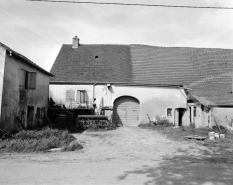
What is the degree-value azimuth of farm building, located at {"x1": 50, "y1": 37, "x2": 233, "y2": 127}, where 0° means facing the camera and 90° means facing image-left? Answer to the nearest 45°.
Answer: approximately 0°

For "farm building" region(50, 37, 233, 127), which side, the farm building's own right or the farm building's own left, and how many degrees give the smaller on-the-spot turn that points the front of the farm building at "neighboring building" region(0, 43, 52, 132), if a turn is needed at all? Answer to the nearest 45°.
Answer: approximately 45° to the farm building's own right
